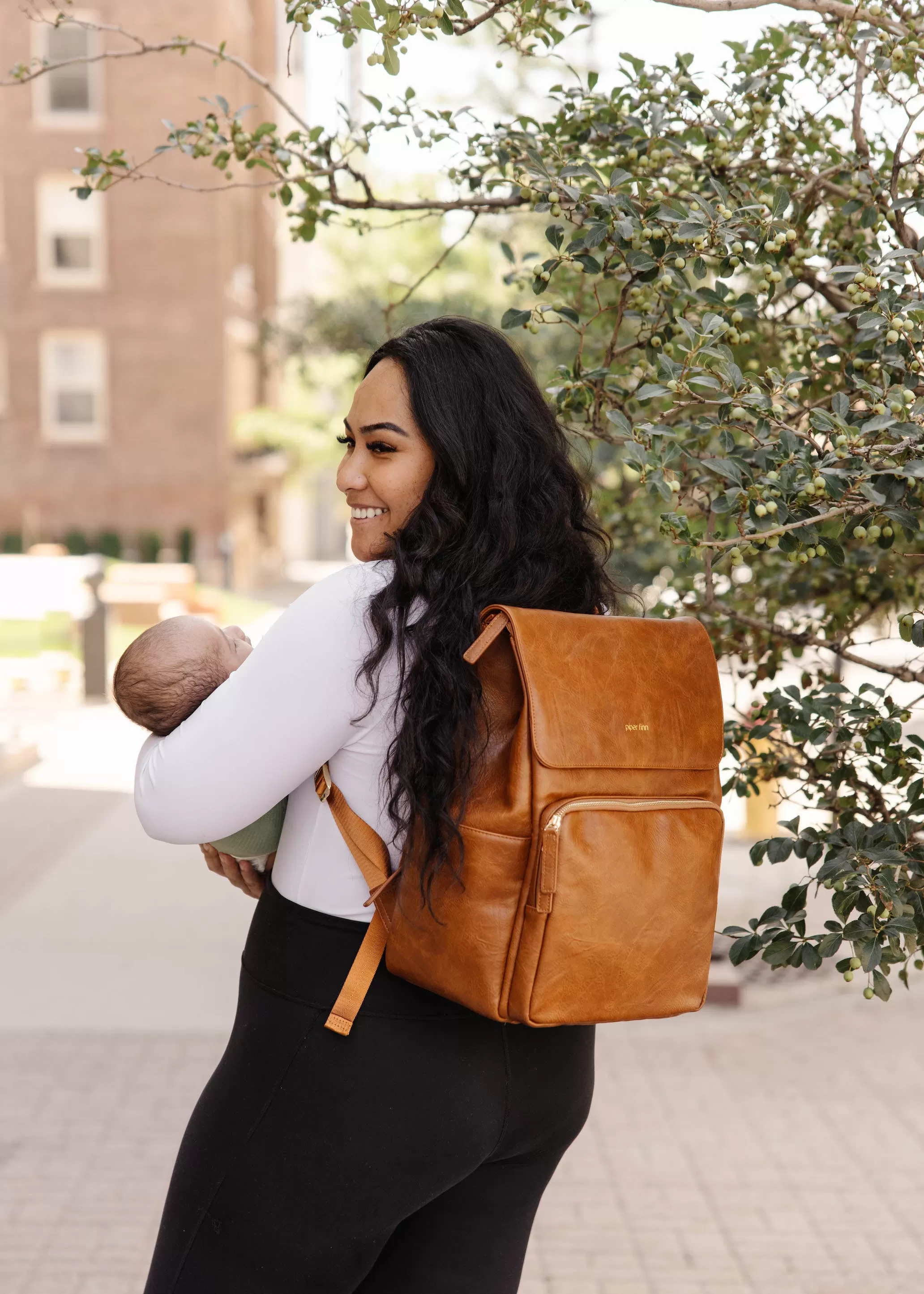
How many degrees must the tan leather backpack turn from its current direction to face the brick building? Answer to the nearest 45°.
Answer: approximately 135° to its left

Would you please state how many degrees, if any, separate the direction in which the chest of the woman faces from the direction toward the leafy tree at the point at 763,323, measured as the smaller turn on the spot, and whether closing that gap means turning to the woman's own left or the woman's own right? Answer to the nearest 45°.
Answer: approximately 90° to the woman's own right

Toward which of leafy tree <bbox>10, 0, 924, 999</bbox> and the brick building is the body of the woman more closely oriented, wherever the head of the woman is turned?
the brick building

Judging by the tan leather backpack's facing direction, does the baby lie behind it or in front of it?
behind

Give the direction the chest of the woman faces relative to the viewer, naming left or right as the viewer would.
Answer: facing away from the viewer and to the left of the viewer

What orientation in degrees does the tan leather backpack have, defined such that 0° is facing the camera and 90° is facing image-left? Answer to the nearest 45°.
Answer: approximately 315°
